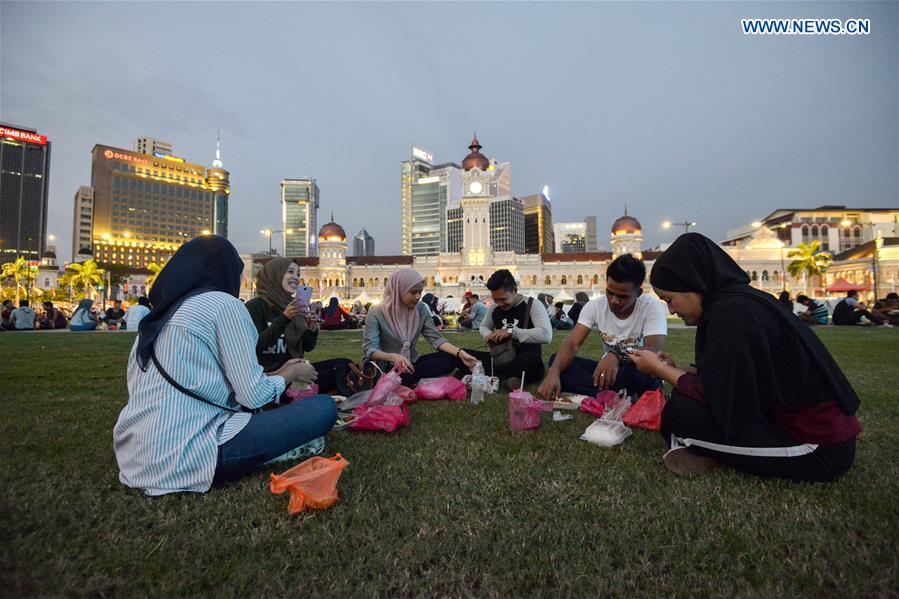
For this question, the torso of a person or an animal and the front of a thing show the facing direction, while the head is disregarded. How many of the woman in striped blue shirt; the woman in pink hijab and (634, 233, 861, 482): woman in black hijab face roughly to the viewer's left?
1

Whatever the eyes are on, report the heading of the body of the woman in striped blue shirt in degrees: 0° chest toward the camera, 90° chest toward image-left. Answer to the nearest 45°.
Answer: approximately 225°

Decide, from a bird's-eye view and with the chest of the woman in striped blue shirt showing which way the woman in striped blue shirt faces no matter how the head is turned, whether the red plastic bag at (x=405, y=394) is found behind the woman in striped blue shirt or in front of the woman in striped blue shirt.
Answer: in front

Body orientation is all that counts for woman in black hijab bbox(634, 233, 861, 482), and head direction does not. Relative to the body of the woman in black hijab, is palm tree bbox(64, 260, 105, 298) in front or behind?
in front

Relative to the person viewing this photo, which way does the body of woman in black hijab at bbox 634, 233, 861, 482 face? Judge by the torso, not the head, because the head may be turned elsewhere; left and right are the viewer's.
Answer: facing to the left of the viewer

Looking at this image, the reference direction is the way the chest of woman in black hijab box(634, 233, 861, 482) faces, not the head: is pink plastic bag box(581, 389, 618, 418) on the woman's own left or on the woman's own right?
on the woman's own right

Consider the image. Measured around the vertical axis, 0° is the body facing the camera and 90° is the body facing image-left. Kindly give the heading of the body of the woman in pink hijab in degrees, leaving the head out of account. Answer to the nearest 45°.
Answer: approximately 315°

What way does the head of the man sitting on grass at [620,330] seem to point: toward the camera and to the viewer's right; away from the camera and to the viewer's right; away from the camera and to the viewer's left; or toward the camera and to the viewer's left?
toward the camera and to the viewer's left

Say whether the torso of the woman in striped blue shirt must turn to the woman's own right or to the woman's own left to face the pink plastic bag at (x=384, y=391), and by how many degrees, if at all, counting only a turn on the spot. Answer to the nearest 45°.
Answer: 0° — they already face it

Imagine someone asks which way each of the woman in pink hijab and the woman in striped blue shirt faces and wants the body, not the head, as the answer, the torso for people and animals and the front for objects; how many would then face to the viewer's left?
0
